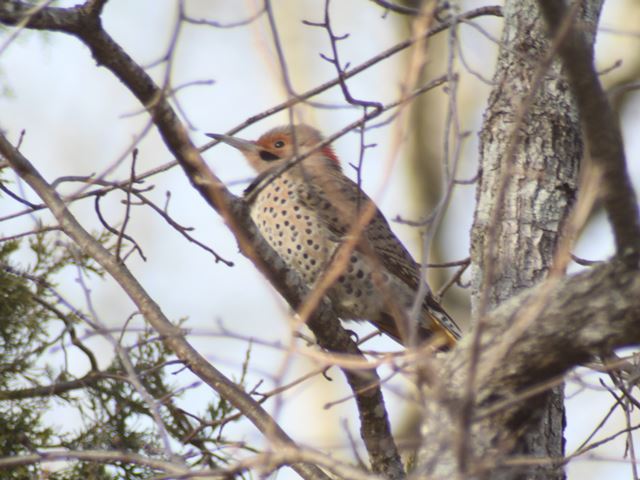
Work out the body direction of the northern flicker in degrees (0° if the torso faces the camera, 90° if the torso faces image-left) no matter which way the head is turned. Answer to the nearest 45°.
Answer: approximately 90°

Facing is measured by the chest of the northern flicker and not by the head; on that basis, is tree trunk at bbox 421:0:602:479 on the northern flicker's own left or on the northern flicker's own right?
on the northern flicker's own left
